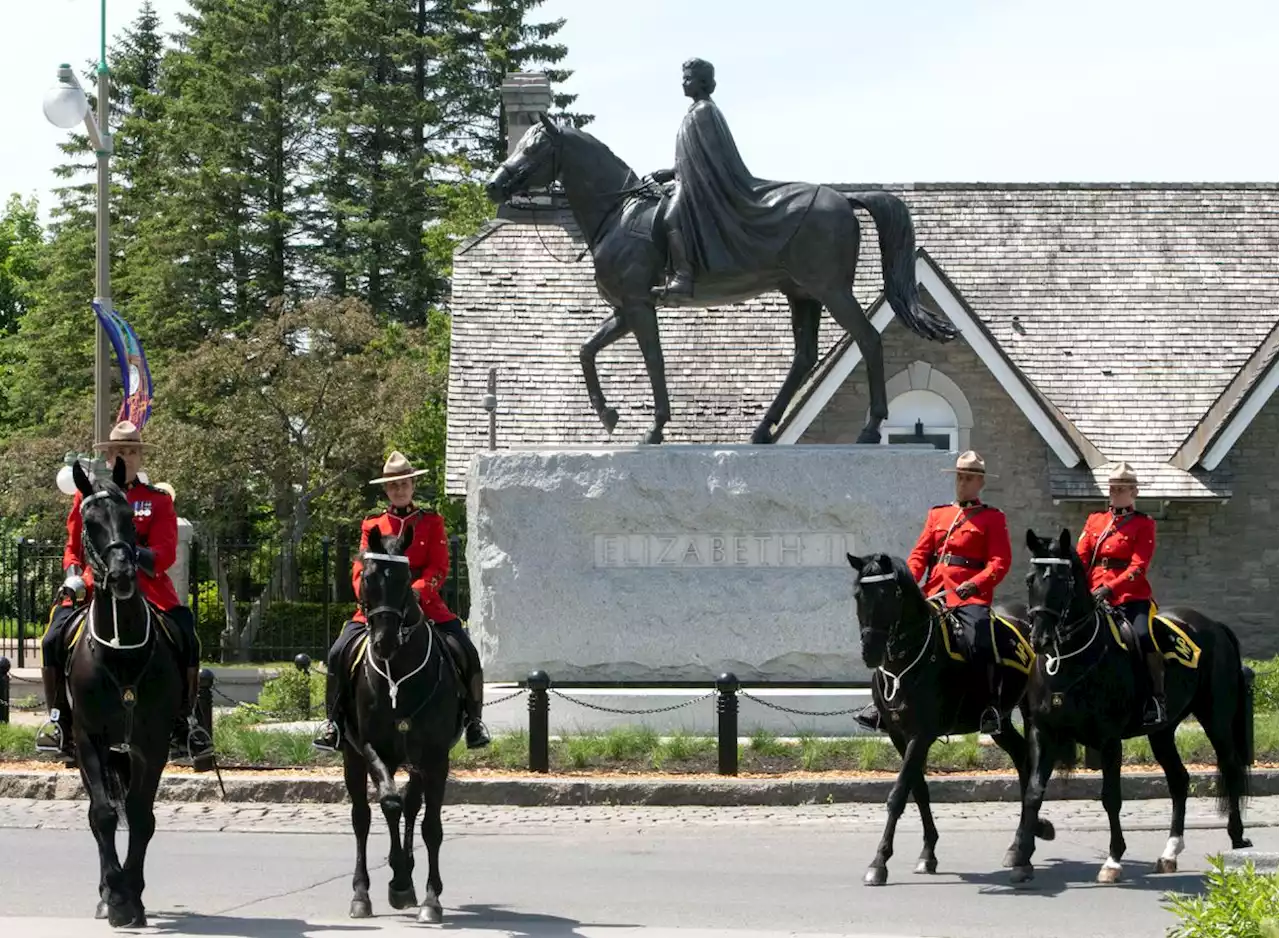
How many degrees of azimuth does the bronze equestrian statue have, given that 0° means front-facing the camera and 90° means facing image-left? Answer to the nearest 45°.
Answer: approximately 90°

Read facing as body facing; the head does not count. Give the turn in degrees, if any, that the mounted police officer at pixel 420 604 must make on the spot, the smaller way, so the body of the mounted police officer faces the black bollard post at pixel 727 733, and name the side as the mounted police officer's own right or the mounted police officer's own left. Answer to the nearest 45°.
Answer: approximately 135° to the mounted police officer's own left

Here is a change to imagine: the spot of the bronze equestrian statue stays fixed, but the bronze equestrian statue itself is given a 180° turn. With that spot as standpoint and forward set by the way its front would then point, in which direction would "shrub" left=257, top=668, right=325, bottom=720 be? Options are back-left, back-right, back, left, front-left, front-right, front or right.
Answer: back-left

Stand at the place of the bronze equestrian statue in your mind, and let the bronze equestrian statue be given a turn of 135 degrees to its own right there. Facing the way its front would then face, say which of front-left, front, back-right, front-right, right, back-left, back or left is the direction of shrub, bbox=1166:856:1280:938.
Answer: back-right

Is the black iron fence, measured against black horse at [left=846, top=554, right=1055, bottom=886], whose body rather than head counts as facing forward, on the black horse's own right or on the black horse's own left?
on the black horse's own right

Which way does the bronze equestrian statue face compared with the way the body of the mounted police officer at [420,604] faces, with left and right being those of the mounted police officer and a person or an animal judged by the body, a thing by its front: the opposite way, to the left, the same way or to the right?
to the right

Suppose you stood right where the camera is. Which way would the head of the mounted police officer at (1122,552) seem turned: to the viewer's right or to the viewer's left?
to the viewer's left

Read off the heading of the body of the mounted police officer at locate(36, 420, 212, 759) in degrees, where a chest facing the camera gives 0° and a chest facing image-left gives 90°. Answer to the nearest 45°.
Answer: approximately 0°

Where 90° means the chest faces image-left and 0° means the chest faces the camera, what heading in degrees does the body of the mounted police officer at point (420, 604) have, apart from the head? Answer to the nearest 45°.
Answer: approximately 0°
